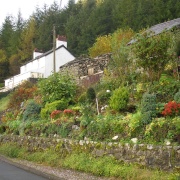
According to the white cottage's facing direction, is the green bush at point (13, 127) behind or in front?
in front

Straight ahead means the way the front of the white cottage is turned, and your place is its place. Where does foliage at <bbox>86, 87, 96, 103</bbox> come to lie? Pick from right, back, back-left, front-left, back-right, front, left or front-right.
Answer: front-left

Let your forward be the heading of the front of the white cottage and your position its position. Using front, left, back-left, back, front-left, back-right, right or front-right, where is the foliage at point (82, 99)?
front-left

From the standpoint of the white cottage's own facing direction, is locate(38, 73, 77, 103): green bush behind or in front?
in front

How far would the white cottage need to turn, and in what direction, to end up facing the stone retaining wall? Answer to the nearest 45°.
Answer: approximately 45° to its left

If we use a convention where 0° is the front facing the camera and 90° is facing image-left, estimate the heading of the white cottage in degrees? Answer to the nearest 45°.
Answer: approximately 45°

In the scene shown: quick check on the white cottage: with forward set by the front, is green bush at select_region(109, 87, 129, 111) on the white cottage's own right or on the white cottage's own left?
on the white cottage's own left

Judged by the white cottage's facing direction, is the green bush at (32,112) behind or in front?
in front
